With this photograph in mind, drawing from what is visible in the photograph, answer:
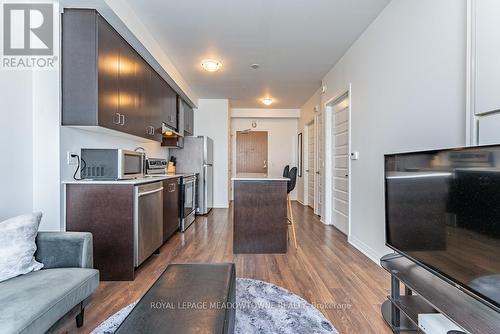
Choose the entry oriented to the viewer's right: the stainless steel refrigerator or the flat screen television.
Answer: the stainless steel refrigerator

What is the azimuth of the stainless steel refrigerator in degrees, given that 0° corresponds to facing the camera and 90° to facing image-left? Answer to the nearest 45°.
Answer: approximately 270°

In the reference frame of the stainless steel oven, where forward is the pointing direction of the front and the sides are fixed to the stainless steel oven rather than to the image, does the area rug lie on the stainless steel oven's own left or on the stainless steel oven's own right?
on the stainless steel oven's own right

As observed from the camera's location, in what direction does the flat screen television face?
facing the viewer and to the left of the viewer

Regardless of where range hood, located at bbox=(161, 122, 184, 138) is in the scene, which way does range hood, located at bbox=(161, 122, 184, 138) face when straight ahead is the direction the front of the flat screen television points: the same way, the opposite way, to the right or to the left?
the opposite way

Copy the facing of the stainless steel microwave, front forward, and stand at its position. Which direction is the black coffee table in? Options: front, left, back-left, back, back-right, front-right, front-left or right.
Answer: front-right

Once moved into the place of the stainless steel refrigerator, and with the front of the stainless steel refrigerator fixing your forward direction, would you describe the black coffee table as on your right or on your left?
on your right

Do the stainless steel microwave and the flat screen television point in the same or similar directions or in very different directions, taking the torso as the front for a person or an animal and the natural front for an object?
very different directions

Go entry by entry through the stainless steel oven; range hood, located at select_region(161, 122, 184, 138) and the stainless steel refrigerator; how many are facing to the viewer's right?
3

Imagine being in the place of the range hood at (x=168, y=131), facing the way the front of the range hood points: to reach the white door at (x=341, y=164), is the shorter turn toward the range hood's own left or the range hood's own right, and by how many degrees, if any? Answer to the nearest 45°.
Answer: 0° — it already faces it

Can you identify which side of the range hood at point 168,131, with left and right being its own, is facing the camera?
right

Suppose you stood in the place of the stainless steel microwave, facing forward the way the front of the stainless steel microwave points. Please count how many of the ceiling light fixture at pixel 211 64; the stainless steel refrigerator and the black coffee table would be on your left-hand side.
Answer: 2

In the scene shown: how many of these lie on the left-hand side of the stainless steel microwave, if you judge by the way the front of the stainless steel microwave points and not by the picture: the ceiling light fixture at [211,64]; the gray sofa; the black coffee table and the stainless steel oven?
2

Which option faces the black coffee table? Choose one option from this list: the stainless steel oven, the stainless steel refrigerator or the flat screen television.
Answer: the flat screen television

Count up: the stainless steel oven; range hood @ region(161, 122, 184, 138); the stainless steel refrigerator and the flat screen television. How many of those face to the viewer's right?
3

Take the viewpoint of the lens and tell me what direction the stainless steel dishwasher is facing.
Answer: facing the viewer and to the right of the viewer

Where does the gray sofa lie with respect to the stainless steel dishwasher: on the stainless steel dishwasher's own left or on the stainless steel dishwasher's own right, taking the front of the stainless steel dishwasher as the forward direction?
on the stainless steel dishwasher's own right

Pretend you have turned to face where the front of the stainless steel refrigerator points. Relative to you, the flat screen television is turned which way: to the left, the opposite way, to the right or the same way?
the opposite way

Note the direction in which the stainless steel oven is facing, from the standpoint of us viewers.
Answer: facing to the right of the viewer
